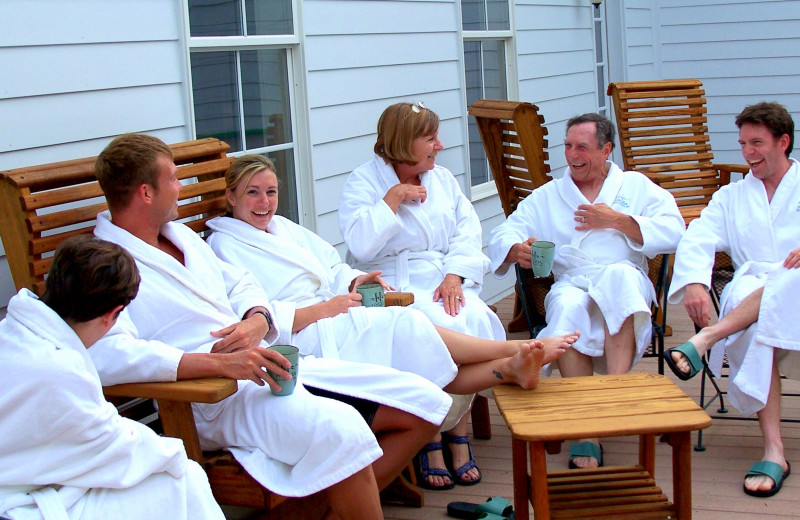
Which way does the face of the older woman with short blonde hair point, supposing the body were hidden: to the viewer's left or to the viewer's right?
to the viewer's right

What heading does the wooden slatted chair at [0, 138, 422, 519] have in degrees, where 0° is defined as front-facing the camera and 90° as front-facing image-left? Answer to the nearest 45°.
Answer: approximately 315°

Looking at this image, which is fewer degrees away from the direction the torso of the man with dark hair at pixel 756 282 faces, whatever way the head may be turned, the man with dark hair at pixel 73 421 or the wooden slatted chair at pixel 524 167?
the man with dark hair

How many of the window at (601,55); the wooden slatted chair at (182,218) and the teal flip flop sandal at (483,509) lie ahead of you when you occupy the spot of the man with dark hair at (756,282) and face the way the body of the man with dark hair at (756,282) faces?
2

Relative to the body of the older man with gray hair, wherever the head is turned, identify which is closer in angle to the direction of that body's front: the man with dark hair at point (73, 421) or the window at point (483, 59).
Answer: the man with dark hair

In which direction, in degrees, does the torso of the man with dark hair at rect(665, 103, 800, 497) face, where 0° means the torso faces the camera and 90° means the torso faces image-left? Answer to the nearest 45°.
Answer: approximately 45°

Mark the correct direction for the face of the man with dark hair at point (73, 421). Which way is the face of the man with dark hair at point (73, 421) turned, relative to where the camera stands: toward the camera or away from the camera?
away from the camera

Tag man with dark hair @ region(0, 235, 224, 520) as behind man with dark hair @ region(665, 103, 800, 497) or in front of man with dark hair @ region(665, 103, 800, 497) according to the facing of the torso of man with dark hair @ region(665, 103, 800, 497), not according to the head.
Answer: in front

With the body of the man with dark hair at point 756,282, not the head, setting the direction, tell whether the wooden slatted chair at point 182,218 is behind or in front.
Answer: in front
